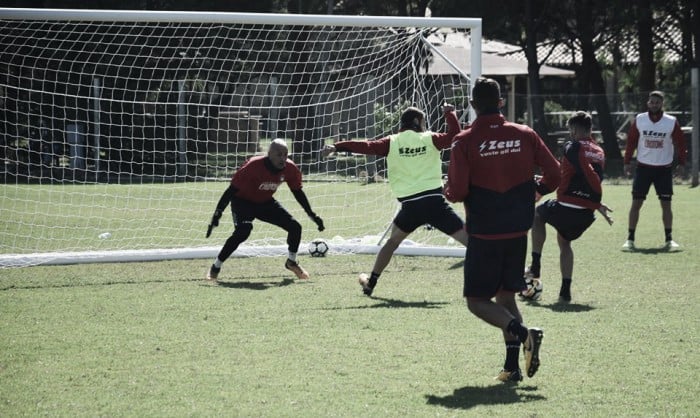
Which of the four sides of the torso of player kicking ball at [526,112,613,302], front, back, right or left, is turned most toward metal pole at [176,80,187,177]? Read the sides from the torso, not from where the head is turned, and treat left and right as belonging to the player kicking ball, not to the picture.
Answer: front

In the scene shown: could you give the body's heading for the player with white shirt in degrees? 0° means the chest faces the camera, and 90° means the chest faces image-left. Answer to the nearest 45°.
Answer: approximately 0°

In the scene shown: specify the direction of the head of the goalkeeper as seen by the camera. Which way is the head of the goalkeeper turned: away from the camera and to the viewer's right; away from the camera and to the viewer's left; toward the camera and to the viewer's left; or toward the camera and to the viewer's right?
toward the camera and to the viewer's right

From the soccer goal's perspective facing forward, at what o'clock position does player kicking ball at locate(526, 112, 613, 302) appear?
The player kicking ball is roughly at 11 o'clock from the soccer goal.

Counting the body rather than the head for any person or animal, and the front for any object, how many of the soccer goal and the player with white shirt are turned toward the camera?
2

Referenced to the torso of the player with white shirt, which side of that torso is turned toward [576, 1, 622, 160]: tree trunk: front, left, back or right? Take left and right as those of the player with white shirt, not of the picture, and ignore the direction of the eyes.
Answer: back

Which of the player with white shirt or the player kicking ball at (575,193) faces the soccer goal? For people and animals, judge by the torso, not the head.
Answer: the player kicking ball

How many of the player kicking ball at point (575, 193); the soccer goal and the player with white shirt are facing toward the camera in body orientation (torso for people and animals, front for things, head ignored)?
2

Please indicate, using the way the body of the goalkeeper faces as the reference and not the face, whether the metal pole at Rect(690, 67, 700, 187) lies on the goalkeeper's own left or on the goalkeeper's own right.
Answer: on the goalkeeper's own left

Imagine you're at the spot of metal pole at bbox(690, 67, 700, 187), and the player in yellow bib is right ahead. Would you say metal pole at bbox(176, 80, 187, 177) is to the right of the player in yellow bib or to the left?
right

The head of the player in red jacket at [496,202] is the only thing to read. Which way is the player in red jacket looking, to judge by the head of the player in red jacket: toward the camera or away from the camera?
away from the camera

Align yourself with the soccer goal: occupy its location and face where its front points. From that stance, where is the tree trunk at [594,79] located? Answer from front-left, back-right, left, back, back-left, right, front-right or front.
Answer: back-left

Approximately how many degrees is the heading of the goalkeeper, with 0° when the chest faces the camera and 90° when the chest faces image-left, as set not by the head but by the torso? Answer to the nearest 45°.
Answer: approximately 315°
